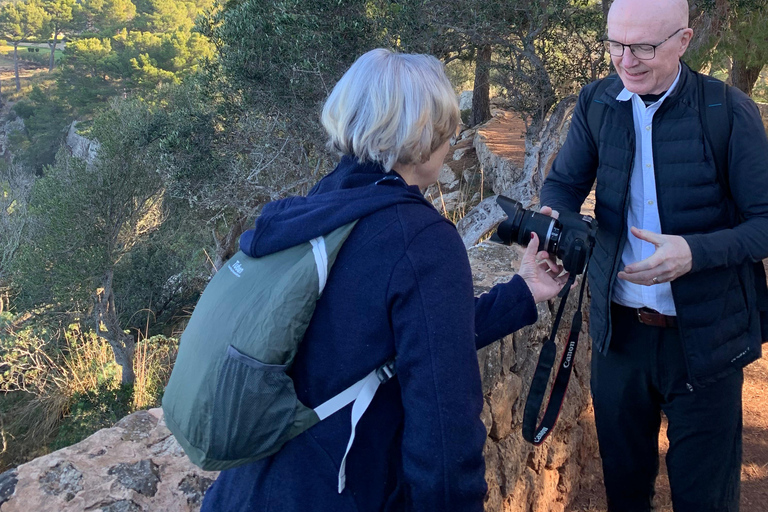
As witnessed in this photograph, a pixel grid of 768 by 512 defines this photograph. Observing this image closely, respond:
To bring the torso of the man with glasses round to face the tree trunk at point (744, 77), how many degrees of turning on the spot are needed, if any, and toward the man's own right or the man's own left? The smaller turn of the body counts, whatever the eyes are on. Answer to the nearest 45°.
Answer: approximately 135° to the man's own right

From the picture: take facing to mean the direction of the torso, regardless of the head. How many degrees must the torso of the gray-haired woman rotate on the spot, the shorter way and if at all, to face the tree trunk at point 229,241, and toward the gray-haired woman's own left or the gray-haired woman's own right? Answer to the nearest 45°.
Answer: approximately 45° to the gray-haired woman's own left

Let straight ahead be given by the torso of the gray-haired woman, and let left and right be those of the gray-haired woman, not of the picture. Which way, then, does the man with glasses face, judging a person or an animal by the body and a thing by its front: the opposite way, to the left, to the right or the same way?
the opposite way

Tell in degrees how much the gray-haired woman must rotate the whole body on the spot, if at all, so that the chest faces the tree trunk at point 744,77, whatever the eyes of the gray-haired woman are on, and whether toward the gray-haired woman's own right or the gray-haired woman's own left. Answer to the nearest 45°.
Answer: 0° — they already face it

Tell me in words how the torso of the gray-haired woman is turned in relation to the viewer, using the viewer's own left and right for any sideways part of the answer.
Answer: facing away from the viewer and to the right of the viewer

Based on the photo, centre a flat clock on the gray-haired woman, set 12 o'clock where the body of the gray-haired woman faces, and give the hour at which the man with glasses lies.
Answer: The man with glasses is roughly at 12 o'clock from the gray-haired woman.

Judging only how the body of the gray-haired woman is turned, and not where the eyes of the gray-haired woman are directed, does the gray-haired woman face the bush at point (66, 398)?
no

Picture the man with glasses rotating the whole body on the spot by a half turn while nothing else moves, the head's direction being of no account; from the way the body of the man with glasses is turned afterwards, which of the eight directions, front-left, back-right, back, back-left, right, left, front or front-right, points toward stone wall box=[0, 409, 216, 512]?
back

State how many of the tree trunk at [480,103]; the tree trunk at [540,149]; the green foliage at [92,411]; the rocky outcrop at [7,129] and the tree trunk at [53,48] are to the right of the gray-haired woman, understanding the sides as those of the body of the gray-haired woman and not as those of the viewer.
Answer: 0

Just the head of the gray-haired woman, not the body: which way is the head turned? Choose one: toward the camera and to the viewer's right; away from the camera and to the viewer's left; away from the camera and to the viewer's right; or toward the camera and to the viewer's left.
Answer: away from the camera and to the viewer's right

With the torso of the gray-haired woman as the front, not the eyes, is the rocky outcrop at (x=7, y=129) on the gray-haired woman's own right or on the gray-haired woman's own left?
on the gray-haired woman's own left

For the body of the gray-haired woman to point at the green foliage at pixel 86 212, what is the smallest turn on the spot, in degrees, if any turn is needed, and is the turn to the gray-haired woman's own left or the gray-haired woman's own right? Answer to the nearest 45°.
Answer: approximately 90° to the gray-haired woman's own left

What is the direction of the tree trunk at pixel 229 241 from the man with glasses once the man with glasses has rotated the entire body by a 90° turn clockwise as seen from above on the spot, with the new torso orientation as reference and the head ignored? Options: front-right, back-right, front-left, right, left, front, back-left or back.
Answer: front

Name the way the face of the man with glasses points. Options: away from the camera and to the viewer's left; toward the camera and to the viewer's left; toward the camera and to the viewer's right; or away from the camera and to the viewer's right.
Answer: toward the camera and to the viewer's left

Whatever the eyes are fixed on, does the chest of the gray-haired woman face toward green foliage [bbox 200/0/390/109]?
no

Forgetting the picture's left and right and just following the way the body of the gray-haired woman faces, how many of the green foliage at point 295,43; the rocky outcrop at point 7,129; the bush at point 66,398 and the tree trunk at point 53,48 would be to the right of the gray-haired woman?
0

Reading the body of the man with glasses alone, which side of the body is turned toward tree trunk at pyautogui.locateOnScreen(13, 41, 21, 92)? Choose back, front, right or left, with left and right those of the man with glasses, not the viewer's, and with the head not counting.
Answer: right
